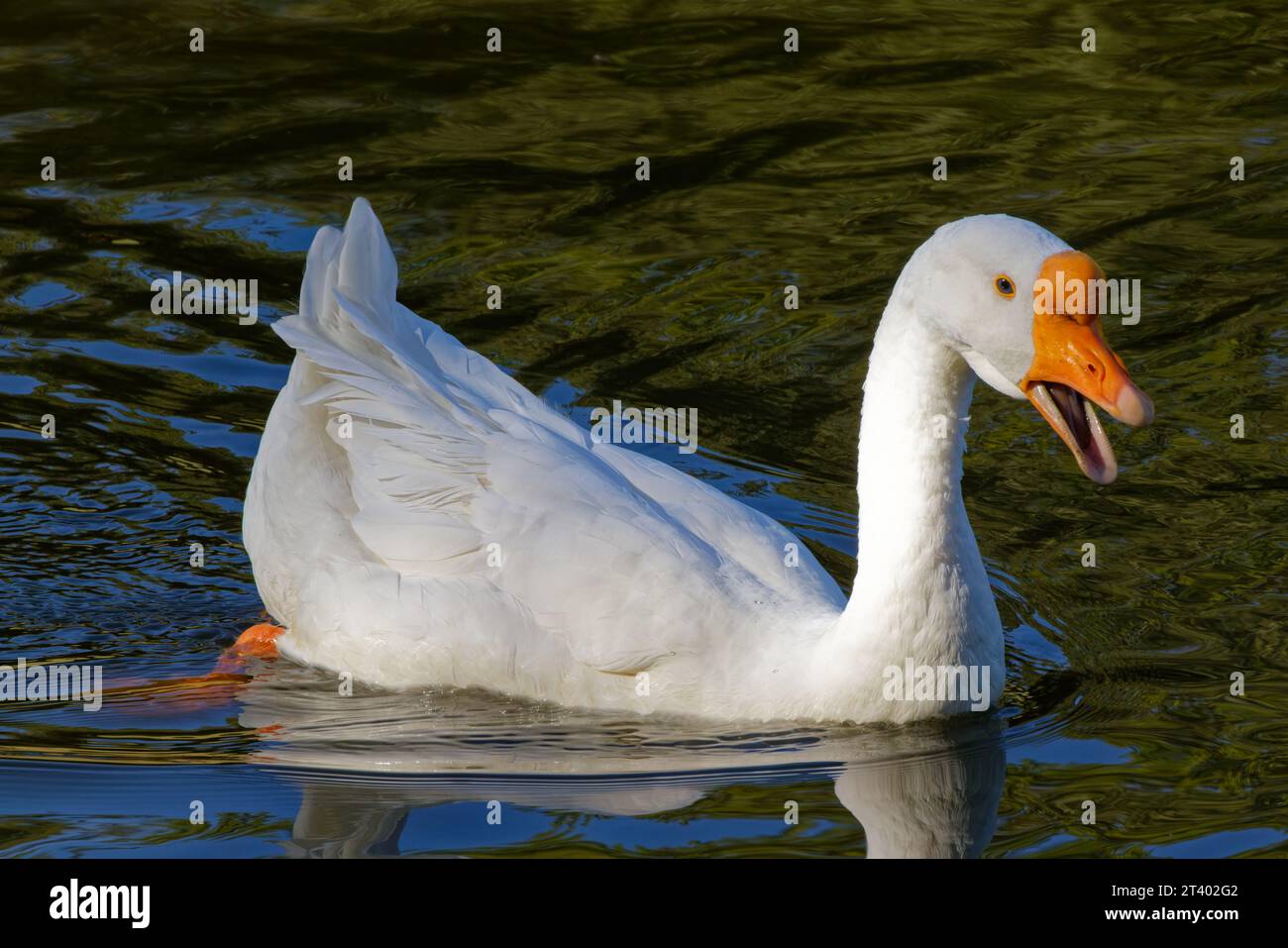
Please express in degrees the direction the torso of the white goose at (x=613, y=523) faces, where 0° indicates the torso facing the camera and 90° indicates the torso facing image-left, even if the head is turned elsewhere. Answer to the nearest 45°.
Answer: approximately 270°
